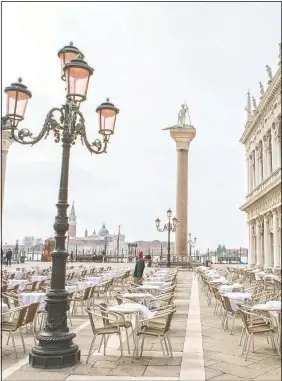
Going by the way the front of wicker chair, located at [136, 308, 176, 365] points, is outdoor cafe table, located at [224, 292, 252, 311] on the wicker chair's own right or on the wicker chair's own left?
on the wicker chair's own right

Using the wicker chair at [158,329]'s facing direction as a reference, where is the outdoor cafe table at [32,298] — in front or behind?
in front

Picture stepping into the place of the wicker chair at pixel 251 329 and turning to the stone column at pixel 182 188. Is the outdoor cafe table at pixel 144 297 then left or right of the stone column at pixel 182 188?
left

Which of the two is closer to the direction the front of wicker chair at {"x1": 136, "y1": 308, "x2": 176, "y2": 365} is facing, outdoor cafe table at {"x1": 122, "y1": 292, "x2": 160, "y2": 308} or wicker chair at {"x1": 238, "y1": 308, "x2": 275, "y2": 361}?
the outdoor cafe table

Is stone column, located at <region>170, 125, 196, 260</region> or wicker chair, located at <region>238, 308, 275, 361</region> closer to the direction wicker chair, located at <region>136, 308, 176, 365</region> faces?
the stone column

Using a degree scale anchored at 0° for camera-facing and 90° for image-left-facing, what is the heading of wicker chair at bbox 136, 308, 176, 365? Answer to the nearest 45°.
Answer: approximately 135°

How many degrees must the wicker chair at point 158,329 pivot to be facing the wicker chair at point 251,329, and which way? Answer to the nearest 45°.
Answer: approximately 135° to its right

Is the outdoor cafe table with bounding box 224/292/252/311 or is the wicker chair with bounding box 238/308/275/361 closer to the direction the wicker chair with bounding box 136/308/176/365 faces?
the outdoor cafe table

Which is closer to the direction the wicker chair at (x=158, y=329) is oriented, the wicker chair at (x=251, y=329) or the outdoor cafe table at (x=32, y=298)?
the outdoor cafe table

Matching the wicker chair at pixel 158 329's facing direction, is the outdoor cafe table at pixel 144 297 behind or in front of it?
in front

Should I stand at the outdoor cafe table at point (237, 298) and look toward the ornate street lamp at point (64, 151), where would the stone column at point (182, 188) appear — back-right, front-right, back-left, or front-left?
back-right
